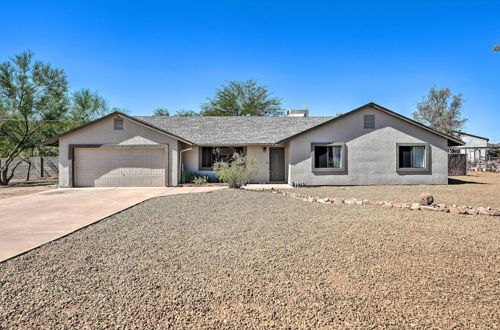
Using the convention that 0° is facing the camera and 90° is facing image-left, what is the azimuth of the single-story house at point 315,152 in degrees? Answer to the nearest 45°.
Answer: approximately 0°

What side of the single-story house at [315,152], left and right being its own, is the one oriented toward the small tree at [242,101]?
back

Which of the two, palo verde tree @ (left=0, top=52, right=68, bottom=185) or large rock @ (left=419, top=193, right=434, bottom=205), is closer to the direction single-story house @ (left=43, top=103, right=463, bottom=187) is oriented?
the large rock

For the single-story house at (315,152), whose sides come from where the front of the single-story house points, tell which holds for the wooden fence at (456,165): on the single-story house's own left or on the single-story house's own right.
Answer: on the single-story house's own left

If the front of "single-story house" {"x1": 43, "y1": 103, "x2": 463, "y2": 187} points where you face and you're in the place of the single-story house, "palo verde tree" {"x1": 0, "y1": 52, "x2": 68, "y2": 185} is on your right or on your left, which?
on your right

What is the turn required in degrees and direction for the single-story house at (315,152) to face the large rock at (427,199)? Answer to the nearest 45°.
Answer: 0° — it already faces it

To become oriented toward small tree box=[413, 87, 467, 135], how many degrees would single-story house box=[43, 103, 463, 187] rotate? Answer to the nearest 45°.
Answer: approximately 135° to its left

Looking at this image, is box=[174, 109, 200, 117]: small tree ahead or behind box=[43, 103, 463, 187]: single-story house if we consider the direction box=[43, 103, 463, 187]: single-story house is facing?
behind

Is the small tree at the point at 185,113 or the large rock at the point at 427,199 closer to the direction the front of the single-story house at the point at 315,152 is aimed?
the large rock

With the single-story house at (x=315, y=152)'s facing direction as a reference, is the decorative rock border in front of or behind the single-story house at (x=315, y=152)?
in front

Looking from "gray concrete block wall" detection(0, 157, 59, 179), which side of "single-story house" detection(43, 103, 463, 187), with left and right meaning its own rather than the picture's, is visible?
right
